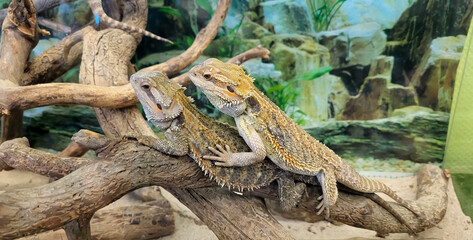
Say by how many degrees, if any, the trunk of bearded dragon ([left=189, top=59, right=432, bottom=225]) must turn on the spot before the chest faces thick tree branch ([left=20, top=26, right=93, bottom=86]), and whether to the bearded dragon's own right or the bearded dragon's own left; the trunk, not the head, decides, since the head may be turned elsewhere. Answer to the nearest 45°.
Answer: approximately 45° to the bearded dragon's own right

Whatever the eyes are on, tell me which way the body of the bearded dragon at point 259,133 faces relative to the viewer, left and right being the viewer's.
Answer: facing to the left of the viewer

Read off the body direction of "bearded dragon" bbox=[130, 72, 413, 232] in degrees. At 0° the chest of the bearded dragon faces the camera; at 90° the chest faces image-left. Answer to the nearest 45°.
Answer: approximately 90°

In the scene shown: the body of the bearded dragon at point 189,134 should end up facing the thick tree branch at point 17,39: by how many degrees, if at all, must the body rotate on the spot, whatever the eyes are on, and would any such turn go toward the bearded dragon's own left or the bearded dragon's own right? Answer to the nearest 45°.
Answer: approximately 45° to the bearded dragon's own right

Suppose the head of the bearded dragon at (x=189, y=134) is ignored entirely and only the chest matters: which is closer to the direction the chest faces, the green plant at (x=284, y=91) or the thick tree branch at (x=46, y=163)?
the thick tree branch

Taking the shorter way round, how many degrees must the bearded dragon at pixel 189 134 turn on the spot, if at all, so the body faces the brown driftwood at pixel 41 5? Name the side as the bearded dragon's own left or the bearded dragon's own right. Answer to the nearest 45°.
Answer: approximately 45° to the bearded dragon's own right

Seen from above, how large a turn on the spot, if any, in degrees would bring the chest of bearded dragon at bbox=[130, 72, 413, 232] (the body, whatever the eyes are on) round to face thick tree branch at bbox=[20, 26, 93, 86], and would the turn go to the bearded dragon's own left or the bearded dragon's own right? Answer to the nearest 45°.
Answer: approximately 45° to the bearded dragon's own right

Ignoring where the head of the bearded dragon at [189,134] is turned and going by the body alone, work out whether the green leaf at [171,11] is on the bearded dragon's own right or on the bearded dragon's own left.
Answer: on the bearded dragon's own right
